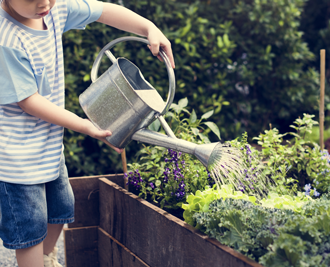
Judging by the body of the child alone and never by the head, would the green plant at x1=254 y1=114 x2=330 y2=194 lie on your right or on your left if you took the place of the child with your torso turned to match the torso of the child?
on your left

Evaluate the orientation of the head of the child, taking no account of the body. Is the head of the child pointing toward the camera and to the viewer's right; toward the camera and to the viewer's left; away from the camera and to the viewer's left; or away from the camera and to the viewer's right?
toward the camera and to the viewer's right

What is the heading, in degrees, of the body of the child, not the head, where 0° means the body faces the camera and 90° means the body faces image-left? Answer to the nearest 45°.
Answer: approximately 315°
